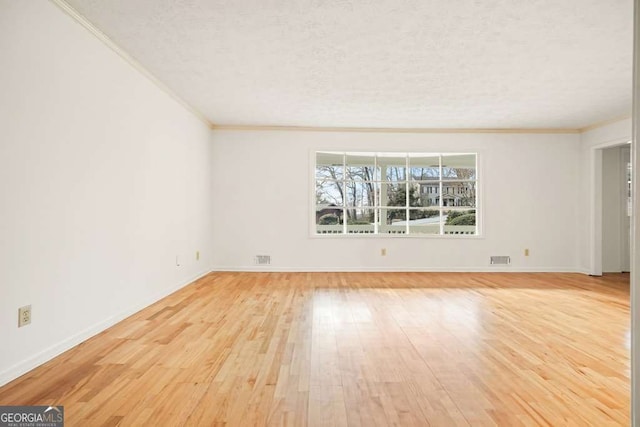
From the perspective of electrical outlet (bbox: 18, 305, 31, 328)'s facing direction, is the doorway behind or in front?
in front

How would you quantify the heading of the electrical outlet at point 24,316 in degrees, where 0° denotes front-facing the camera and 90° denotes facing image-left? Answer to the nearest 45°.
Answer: approximately 315°
